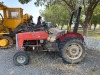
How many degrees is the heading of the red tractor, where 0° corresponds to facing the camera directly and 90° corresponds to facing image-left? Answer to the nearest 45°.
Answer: approximately 90°

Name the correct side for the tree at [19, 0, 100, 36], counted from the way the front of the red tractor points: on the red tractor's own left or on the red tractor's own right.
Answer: on the red tractor's own right

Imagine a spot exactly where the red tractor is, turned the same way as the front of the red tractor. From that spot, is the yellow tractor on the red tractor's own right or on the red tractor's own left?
on the red tractor's own right

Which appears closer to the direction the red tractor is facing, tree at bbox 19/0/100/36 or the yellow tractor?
the yellow tractor
